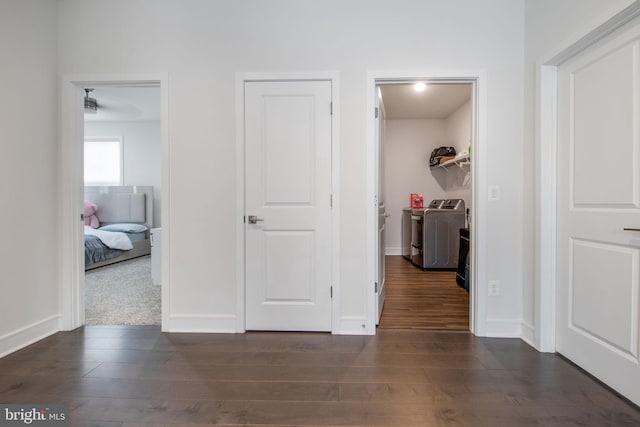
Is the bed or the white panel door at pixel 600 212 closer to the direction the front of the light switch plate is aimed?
the white panel door

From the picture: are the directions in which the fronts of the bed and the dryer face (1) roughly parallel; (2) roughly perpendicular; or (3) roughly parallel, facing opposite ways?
roughly perpendicular
